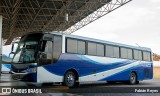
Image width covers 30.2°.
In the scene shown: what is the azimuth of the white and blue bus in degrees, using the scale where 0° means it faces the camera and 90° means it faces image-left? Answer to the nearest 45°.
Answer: approximately 45°
